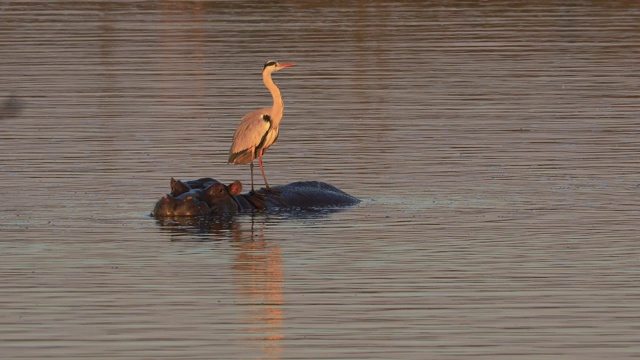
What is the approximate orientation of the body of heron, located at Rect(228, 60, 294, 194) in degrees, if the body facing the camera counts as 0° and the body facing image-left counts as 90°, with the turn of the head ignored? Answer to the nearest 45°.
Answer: approximately 270°

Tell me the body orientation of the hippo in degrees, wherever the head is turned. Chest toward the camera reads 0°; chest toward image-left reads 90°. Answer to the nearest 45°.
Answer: approximately 45°
